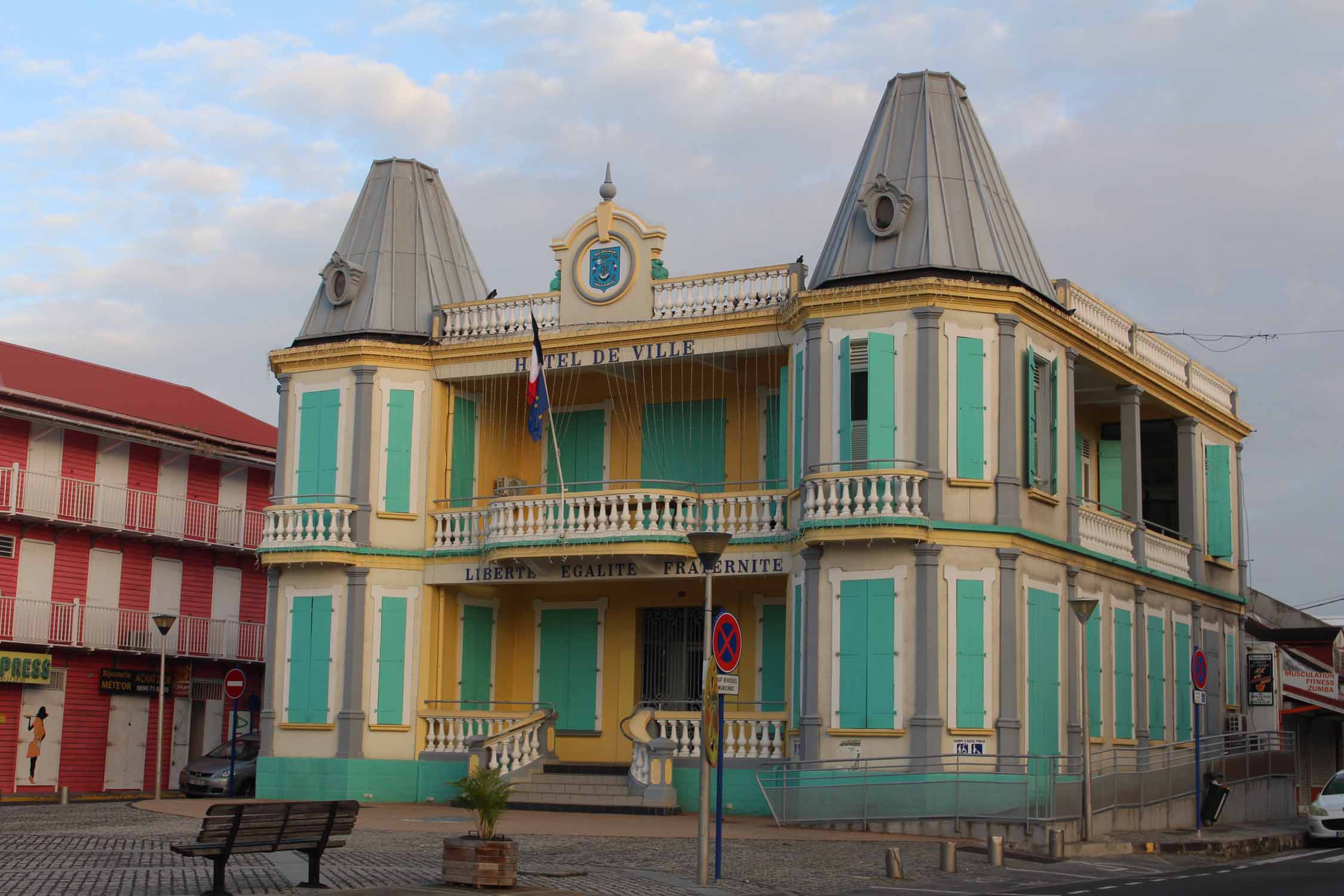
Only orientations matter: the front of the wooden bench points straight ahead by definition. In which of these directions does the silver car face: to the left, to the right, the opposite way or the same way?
to the left

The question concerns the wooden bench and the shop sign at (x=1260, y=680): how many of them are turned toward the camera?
1

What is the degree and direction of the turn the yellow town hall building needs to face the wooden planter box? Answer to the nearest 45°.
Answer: approximately 45° to its left

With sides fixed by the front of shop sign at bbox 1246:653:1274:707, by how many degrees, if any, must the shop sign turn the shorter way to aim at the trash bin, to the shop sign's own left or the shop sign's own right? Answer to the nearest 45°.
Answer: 0° — it already faces it

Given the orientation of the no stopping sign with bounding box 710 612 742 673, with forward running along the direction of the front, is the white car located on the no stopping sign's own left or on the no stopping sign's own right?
on the no stopping sign's own left

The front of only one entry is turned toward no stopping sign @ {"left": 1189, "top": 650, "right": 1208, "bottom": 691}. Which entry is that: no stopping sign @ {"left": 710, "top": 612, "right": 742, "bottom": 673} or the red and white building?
the red and white building

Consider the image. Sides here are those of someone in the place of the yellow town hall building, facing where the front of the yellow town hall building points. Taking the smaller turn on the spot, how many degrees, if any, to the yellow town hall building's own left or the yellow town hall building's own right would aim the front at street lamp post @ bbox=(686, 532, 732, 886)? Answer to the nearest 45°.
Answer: approximately 45° to the yellow town hall building's own left

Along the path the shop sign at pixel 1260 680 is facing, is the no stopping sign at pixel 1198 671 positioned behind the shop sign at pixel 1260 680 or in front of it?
in front

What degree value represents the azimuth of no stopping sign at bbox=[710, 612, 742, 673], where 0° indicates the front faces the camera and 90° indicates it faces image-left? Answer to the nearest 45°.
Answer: approximately 315°

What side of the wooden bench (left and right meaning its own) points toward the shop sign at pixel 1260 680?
right

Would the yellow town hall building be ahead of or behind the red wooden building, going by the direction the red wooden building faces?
ahead

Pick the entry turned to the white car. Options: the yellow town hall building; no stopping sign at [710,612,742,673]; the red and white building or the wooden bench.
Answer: the red and white building

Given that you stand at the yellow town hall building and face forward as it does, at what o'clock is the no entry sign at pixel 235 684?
The no entry sign is roughly at 2 o'clock from the yellow town hall building.
